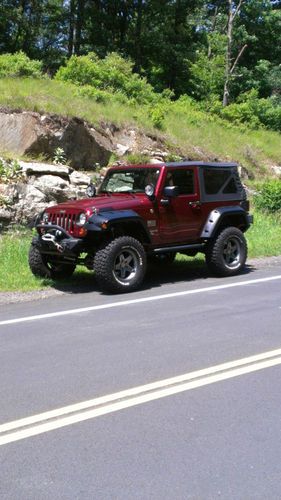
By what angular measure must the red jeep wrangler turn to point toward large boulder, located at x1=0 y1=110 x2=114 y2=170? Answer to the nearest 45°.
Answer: approximately 135° to its right

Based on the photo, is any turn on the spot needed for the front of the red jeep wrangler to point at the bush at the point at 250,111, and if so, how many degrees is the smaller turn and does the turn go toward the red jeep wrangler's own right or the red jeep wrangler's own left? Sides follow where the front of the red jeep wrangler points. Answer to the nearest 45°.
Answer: approximately 135° to the red jeep wrangler's own right

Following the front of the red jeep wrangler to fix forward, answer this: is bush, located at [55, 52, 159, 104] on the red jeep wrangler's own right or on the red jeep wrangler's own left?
on the red jeep wrangler's own right

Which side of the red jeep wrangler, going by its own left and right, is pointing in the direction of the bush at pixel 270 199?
back

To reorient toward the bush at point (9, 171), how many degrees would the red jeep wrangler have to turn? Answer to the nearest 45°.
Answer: approximately 90° to its right

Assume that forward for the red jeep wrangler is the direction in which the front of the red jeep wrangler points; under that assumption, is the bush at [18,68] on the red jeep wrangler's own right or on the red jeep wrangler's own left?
on the red jeep wrangler's own right
